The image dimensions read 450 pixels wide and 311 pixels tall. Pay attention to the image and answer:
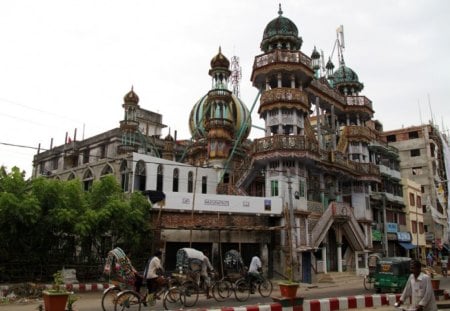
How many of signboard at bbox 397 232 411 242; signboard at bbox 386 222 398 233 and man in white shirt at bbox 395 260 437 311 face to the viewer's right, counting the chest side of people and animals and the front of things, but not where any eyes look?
0

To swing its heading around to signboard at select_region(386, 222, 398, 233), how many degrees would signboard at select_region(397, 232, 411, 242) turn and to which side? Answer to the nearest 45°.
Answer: approximately 45° to its right

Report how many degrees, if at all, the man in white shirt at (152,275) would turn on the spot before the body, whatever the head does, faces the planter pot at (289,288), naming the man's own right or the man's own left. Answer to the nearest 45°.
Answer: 0° — they already face it

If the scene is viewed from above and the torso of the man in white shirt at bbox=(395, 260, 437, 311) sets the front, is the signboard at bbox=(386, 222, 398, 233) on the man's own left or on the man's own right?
on the man's own right

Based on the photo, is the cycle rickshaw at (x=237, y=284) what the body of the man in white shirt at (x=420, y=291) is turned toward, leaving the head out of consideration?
no

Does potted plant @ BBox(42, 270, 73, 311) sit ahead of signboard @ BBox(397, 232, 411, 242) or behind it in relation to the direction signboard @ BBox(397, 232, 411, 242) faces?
ahead

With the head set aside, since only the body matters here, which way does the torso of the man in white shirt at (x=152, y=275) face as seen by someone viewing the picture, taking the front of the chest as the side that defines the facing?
to the viewer's right

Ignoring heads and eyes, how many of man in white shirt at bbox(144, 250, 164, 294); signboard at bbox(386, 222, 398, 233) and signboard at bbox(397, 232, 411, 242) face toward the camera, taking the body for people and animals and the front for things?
2

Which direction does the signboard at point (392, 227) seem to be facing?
toward the camera

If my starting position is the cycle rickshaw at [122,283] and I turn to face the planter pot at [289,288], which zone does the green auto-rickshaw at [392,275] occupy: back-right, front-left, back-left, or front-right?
front-left

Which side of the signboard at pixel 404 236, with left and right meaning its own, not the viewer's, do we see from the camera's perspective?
front

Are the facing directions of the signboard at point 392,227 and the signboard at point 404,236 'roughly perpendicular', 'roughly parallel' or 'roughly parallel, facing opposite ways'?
roughly parallel

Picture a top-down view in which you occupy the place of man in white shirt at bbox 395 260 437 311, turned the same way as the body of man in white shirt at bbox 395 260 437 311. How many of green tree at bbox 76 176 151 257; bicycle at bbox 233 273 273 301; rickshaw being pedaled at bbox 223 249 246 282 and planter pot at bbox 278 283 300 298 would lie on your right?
4

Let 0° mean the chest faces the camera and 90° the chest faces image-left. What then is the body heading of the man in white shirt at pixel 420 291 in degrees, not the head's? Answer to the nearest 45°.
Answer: approximately 45°

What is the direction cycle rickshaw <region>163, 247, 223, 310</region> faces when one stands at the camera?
facing away from the viewer and to the right of the viewer

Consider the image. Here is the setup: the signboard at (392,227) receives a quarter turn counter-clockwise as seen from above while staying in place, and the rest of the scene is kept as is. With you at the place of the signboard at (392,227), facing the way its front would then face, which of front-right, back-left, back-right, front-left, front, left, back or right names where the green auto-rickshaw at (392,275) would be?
right
